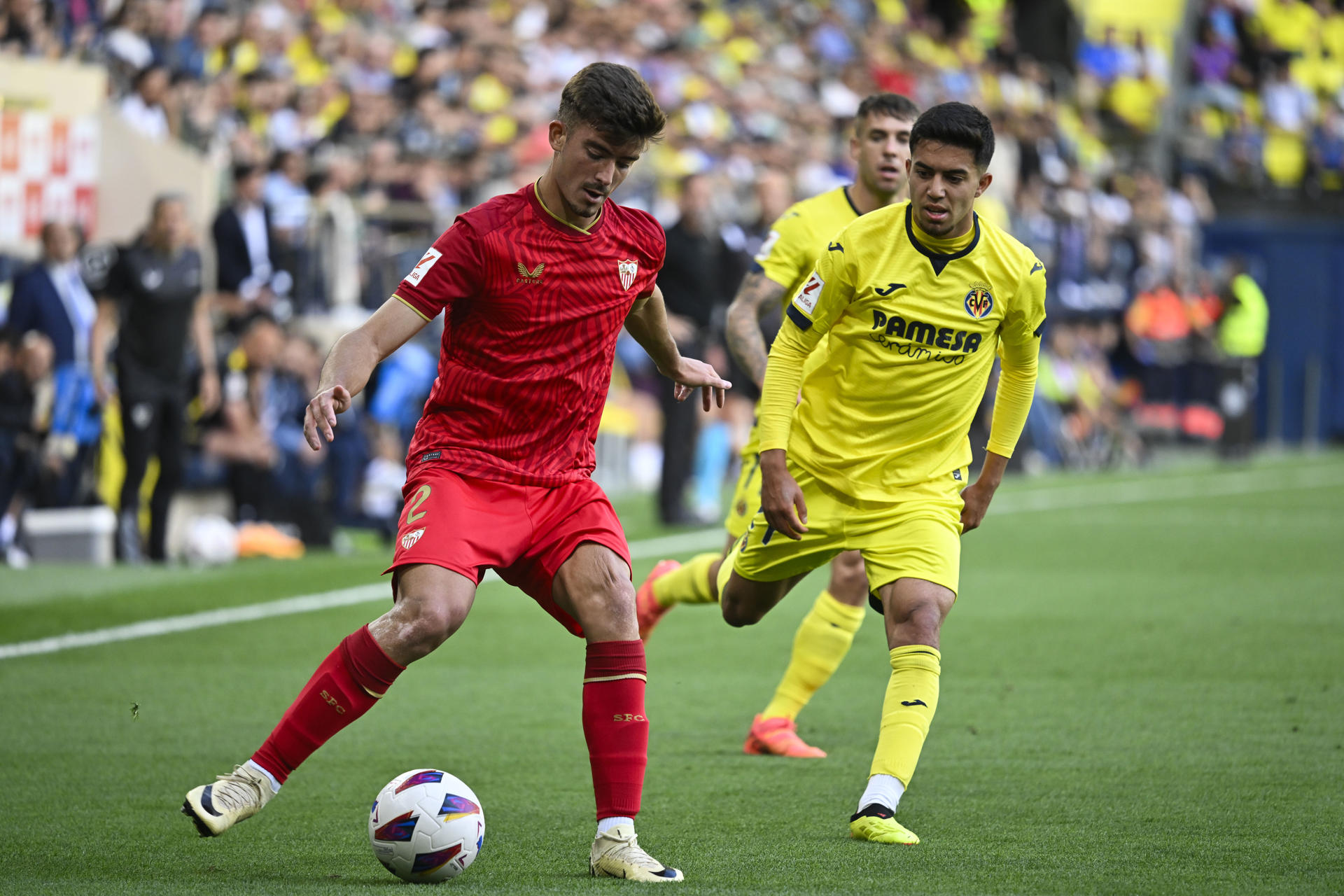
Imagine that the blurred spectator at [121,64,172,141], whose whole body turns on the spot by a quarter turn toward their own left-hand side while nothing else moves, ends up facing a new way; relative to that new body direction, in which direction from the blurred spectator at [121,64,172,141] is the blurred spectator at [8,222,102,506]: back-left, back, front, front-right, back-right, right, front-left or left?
back-right

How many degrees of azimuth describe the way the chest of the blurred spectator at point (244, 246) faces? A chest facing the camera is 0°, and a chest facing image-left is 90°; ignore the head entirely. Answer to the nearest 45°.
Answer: approximately 315°

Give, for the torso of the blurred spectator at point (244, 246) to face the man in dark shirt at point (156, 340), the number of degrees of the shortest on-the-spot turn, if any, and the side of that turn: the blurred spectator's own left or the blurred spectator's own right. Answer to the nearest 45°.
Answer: approximately 45° to the blurred spectator's own right

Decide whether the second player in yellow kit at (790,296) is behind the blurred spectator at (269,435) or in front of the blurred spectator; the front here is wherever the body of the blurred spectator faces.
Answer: in front

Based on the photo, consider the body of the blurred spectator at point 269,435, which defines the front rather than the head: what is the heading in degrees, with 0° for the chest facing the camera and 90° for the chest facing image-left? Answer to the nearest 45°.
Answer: approximately 315°

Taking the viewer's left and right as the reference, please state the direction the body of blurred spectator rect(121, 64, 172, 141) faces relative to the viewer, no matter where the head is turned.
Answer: facing the viewer and to the right of the viewer

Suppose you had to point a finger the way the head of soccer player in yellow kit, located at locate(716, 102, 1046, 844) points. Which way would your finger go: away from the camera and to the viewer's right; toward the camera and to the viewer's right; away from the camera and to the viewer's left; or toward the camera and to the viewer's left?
toward the camera and to the viewer's left
